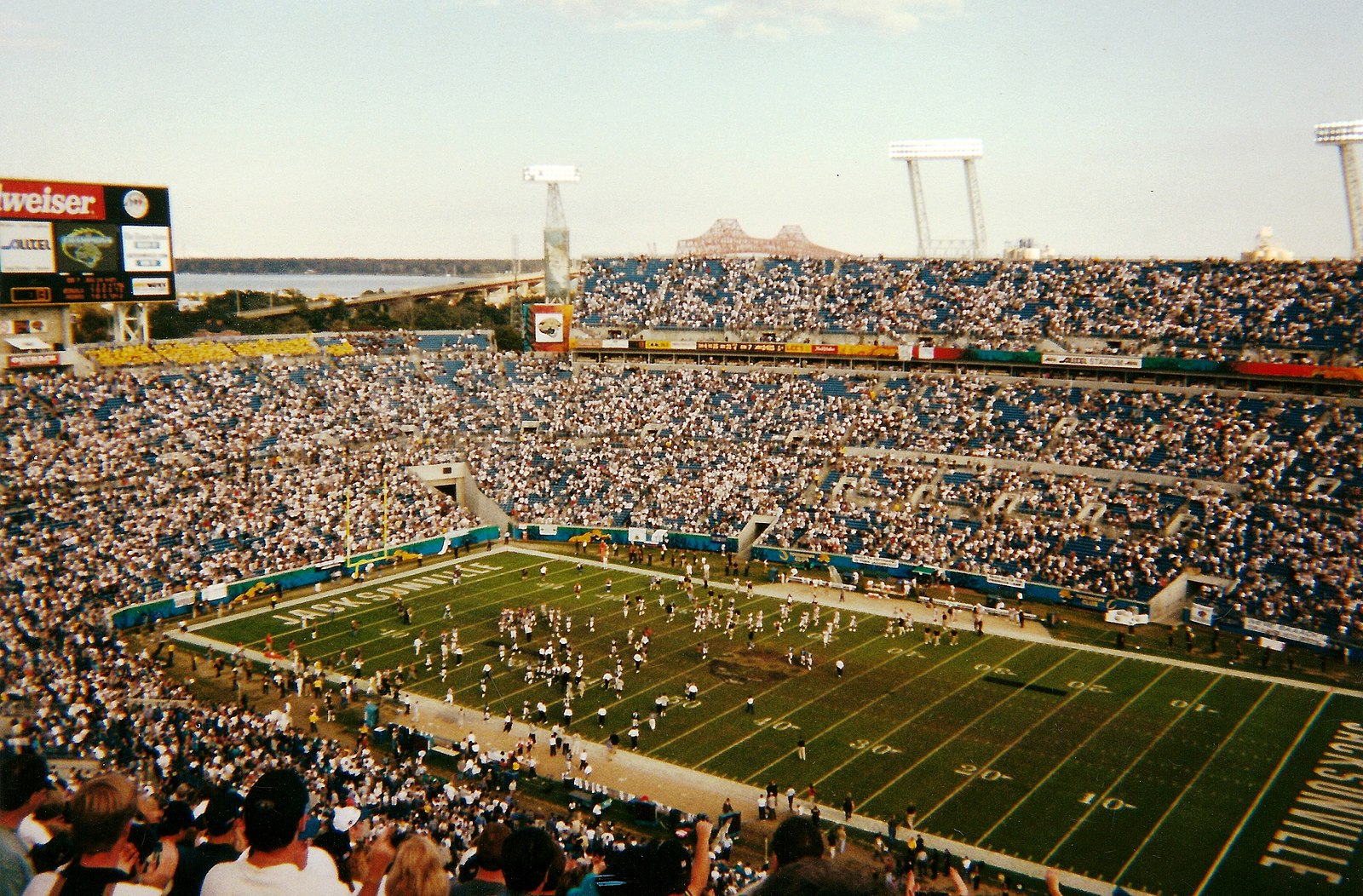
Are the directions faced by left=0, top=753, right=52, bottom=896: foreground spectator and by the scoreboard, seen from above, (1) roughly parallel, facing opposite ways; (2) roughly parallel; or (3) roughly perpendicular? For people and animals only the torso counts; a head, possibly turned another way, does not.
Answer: roughly perpendicular

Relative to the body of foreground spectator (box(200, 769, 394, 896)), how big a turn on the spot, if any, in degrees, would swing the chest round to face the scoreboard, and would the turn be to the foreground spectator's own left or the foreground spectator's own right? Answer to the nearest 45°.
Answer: approximately 45° to the foreground spectator's own left

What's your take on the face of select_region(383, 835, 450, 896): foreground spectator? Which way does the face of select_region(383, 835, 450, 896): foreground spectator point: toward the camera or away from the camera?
away from the camera

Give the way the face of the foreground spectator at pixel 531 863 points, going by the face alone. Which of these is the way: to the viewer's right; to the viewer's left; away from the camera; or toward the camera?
away from the camera

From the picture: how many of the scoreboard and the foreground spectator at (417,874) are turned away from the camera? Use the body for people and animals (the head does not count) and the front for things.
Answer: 1

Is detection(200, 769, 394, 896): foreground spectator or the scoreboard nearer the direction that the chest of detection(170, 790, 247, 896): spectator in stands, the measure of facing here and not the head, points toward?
the scoreboard

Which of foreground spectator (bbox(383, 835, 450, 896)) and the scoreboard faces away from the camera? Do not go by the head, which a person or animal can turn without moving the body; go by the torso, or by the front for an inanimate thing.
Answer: the foreground spectator

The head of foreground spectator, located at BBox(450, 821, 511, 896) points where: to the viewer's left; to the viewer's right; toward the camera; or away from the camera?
away from the camera

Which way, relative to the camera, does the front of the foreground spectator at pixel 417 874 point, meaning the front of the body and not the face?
away from the camera

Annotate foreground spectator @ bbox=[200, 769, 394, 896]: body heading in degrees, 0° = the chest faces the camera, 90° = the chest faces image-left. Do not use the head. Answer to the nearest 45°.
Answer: approximately 225°

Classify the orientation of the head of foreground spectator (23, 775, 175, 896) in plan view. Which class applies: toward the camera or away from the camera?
away from the camera

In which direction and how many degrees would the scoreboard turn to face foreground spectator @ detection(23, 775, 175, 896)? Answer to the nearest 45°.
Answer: approximately 45° to its right

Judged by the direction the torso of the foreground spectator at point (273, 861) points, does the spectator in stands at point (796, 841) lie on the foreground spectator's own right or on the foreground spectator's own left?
on the foreground spectator's own right
